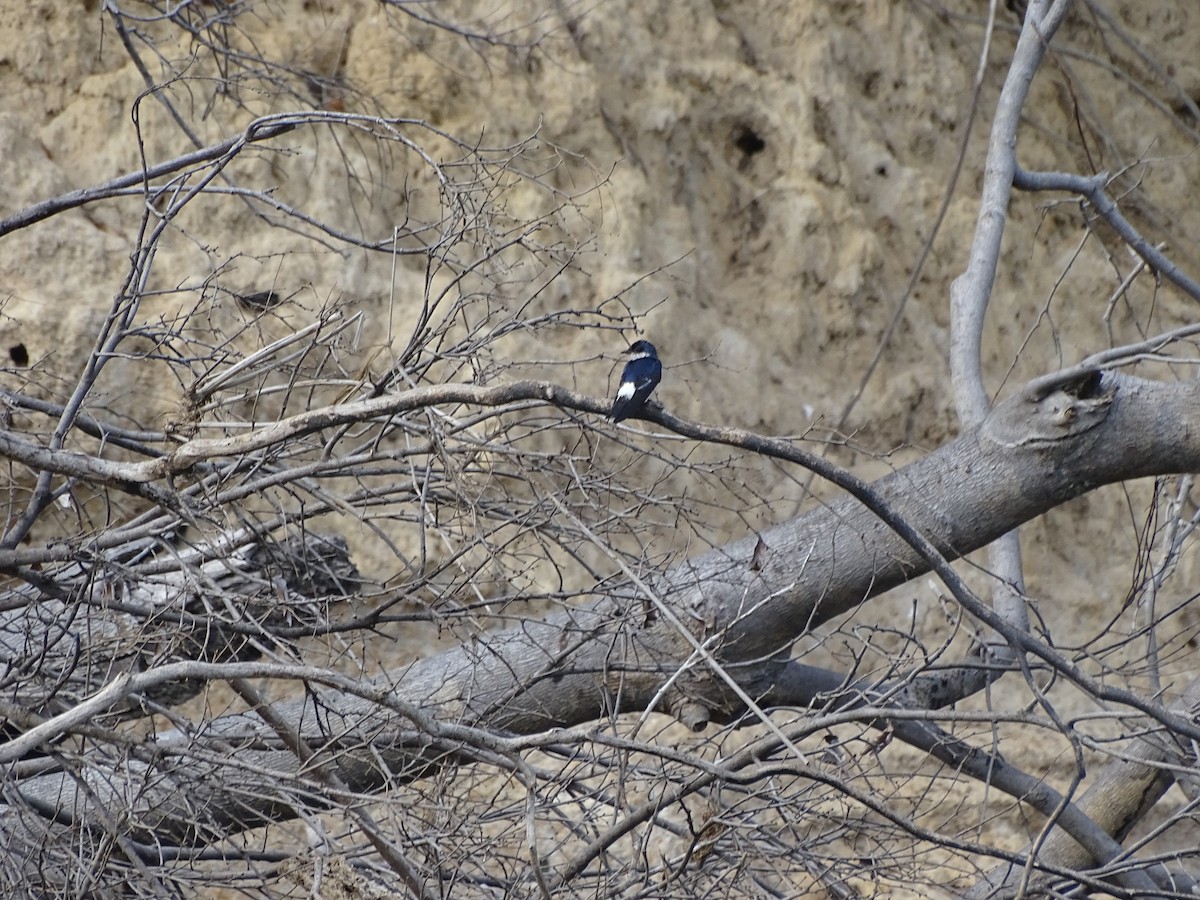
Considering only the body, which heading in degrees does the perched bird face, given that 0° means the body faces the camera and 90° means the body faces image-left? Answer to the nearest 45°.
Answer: approximately 225°
